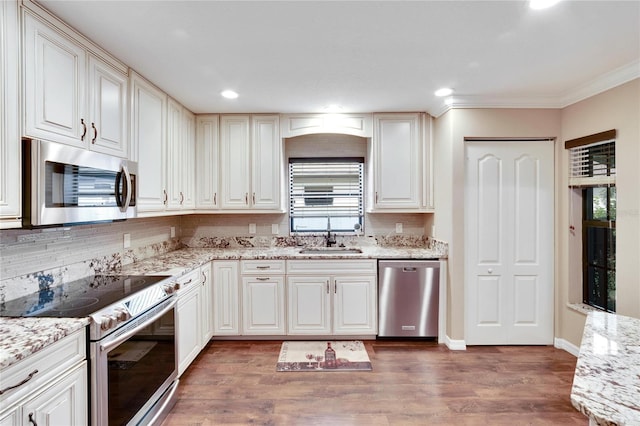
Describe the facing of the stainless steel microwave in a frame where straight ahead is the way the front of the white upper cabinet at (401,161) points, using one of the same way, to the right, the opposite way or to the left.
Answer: to the left

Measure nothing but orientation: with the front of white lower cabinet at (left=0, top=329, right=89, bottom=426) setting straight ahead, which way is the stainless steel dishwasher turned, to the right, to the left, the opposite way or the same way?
to the right

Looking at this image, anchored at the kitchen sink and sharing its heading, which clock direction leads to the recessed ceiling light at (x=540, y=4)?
The recessed ceiling light is roughly at 11 o'clock from the kitchen sink.

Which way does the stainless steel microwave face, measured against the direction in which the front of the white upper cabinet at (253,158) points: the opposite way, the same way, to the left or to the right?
to the left

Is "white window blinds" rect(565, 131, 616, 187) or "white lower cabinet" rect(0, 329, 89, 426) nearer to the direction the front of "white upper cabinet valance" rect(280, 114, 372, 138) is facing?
the white lower cabinet

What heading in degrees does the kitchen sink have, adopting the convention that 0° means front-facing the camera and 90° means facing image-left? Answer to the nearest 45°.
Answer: approximately 0°

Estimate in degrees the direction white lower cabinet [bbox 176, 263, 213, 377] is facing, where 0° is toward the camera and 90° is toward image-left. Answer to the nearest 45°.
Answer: approximately 315°

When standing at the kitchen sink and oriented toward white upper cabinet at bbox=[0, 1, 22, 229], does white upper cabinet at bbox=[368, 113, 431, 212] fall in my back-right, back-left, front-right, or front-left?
back-left

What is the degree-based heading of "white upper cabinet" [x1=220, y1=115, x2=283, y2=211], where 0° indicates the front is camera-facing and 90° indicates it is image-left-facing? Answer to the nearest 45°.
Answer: approximately 0°

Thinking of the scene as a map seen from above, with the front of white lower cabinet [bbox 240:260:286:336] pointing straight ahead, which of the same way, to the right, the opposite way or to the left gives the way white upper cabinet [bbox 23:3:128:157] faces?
to the left
